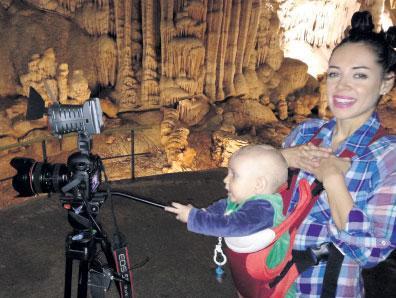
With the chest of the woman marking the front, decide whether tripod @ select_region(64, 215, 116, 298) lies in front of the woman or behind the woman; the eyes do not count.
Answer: in front

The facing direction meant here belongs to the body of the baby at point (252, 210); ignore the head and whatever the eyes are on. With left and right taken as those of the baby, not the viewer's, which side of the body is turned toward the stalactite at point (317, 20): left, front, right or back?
right

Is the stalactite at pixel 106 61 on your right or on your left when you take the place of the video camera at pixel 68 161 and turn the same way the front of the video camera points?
on your right

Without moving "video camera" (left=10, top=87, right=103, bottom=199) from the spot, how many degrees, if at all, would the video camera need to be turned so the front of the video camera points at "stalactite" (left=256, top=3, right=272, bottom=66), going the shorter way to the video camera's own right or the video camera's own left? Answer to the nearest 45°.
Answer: approximately 135° to the video camera's own right

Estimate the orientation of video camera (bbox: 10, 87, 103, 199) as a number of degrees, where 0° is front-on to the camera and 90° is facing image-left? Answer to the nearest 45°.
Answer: approximately 90°

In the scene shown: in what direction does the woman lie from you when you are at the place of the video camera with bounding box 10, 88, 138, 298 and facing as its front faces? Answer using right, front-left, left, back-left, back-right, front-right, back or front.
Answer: back-left

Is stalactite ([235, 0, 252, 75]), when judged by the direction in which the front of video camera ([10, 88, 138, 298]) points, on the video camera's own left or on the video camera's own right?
on the video camera's own right

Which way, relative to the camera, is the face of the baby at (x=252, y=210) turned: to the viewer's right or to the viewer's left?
to the viewer's left

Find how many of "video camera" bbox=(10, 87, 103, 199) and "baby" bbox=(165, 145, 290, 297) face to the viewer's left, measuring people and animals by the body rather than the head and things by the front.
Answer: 2

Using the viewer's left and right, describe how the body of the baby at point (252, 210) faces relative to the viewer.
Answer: facing to the left of the viewer

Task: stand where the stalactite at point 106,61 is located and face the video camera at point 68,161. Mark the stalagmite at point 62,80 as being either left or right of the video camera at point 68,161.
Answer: right

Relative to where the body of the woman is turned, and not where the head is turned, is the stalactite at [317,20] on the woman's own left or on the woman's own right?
on the woman's own right

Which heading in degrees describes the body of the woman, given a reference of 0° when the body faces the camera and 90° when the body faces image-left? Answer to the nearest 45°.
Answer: approximately 45°

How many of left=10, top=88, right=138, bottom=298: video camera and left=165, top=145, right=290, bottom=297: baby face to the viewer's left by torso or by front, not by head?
2
